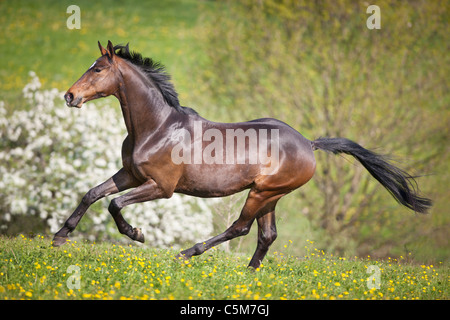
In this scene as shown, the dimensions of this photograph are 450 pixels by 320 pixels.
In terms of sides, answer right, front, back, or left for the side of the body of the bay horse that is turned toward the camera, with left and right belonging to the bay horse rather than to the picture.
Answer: left

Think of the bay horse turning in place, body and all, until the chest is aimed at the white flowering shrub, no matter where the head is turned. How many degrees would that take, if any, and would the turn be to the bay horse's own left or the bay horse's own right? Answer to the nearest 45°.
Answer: approximately 45° to the bay horse's own right
